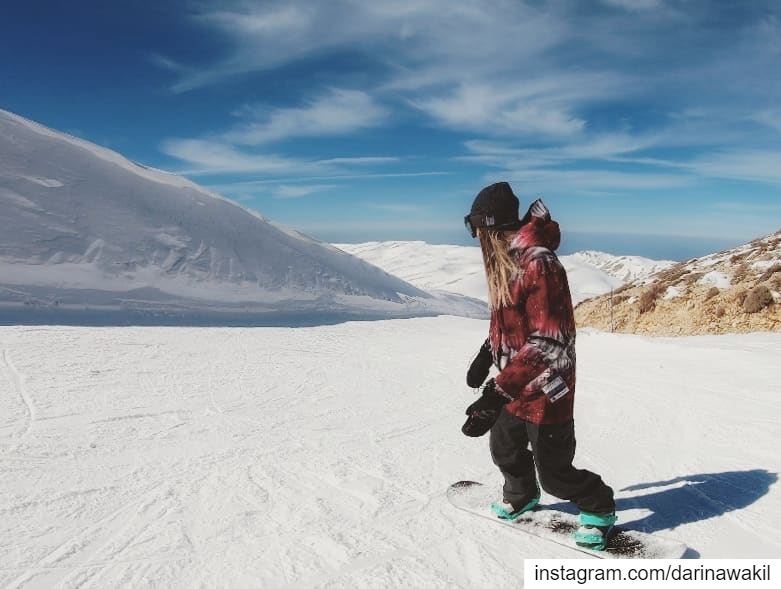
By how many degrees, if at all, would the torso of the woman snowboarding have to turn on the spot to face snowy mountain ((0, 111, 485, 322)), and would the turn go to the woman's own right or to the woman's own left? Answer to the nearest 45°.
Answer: approximately 45° to the woman's own right

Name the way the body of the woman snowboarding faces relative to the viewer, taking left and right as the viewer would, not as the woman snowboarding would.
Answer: facing to the left of the viewer
